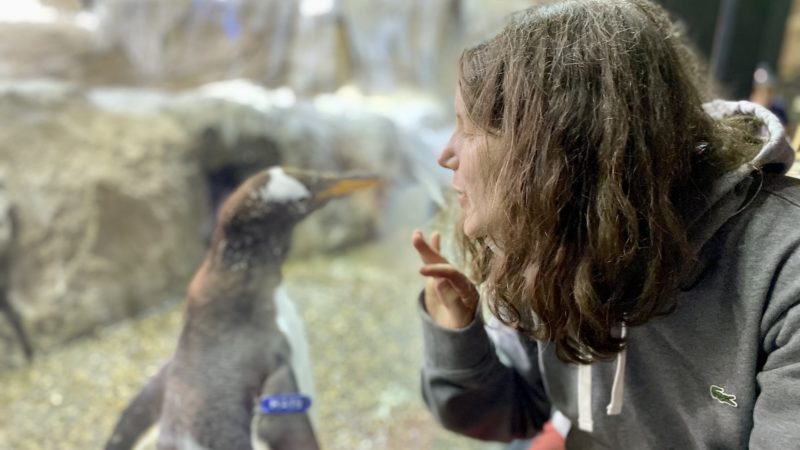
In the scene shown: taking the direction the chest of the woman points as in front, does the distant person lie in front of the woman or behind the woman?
behind

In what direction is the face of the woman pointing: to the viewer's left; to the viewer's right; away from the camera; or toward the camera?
to the viewer's left

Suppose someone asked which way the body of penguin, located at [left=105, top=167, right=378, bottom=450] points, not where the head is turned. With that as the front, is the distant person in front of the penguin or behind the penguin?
in front

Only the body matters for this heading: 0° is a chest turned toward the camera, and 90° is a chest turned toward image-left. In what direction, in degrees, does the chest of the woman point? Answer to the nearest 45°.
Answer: approximately 45°

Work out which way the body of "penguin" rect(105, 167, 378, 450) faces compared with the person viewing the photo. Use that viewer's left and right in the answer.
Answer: facing away from the viewer and to the right of the viewer
